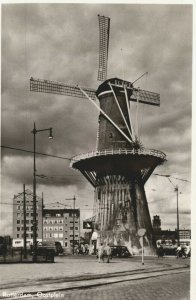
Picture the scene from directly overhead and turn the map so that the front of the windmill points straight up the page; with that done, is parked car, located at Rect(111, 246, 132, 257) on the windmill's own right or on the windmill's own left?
on the windmill's own left

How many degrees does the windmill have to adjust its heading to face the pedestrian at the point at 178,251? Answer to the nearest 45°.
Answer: approximately 180°
